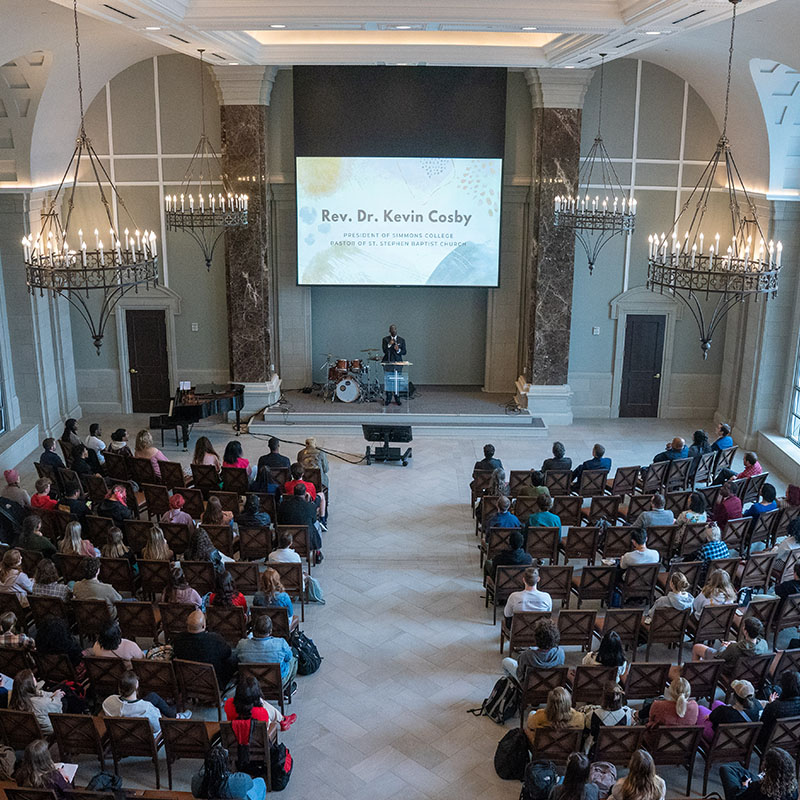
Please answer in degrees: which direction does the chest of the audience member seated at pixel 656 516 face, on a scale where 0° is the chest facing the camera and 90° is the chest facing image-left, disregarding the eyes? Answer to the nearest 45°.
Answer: approximately 135°

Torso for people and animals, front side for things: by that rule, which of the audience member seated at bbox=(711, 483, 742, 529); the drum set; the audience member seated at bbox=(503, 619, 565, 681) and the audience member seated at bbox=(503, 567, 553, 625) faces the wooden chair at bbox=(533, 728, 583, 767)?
the drum set

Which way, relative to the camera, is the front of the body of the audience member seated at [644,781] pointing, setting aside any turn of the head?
away from the camera

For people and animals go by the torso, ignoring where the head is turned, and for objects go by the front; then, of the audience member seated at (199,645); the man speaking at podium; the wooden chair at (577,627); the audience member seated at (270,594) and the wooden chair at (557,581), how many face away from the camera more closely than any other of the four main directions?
4

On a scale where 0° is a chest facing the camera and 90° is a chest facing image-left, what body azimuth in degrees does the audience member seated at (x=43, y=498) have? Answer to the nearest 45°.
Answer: approximately 225°

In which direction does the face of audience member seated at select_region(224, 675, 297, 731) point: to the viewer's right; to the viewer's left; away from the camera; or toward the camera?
away from the camera

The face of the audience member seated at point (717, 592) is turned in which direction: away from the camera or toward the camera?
away from the camera

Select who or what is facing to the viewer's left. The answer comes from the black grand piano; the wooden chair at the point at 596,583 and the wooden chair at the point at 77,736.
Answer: the black grand piano

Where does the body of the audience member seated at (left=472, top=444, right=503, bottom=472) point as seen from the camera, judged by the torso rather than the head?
away from the camera

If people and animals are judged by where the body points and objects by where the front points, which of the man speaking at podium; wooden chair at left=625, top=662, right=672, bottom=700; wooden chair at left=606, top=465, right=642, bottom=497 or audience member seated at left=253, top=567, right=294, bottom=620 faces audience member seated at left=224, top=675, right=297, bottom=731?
the man speaking at podium

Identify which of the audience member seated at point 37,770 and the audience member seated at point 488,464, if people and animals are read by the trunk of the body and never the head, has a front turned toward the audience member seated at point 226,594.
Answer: the audience member seated at point 37,770

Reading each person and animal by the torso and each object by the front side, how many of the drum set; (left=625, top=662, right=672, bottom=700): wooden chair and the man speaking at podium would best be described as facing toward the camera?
2

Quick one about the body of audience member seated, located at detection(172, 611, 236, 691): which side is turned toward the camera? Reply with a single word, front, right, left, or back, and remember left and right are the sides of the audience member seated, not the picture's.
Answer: back

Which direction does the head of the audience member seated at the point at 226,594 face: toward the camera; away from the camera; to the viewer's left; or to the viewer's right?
away from the camera

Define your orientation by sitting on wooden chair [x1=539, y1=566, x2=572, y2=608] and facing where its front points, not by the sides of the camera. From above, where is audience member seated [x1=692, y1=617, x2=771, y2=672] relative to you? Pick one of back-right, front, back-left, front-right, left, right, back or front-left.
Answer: back-right

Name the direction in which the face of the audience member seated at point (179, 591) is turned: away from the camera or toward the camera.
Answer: away from the camera

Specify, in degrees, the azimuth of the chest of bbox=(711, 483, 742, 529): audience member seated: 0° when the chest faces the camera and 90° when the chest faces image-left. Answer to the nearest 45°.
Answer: approximately 135°

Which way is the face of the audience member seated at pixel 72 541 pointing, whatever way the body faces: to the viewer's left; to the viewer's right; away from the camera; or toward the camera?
away from the camera

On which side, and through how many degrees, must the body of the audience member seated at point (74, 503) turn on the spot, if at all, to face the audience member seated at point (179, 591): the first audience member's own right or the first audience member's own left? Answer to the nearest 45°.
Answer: approximately 135° to the first audience member's own right
